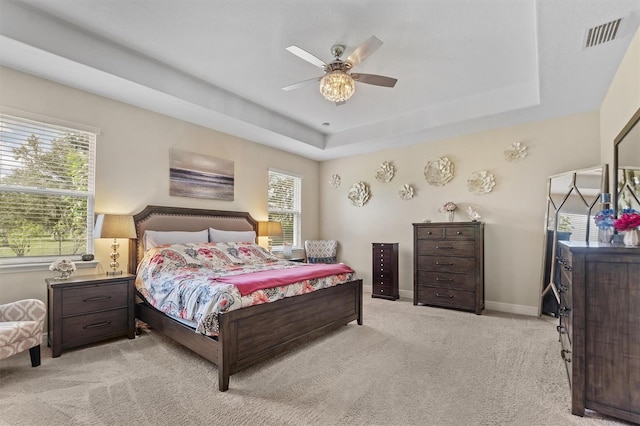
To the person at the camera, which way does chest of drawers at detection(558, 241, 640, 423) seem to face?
facing to the left of the viewer

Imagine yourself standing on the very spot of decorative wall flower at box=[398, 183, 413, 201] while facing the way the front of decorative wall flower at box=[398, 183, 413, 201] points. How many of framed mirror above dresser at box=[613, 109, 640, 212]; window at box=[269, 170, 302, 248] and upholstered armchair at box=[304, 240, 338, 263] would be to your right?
2

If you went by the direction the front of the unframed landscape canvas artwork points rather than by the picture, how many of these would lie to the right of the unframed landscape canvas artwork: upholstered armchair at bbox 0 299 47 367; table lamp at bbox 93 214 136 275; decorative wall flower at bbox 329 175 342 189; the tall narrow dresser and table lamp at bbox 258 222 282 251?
2

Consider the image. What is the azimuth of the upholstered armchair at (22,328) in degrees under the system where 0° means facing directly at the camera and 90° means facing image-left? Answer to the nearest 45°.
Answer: approximately 315°

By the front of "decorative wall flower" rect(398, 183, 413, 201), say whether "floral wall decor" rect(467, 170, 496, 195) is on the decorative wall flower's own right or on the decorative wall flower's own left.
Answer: on the decorative wall flower's own left

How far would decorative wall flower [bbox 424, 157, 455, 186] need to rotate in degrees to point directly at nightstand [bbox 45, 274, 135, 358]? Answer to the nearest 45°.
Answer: approximately 45° to its right

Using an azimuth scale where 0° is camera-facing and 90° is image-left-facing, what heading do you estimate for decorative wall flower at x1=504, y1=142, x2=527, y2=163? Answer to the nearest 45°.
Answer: approximately 0°

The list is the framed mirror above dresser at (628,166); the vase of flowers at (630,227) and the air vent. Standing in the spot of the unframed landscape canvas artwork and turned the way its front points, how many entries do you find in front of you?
3

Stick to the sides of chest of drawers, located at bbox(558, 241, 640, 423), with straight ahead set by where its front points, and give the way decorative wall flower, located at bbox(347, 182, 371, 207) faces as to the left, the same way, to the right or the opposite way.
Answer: to the left
